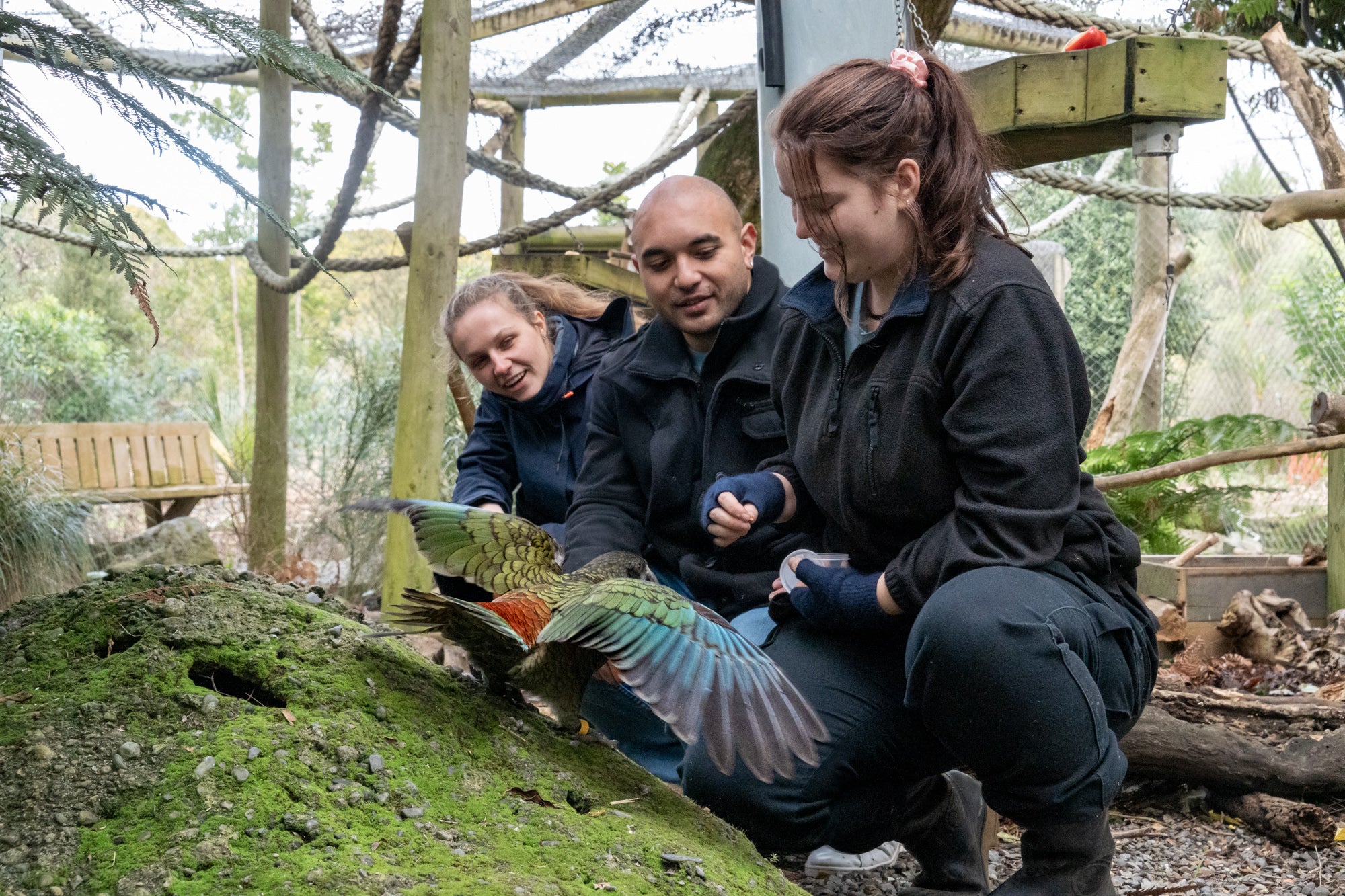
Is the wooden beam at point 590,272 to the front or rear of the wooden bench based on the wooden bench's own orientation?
to the front

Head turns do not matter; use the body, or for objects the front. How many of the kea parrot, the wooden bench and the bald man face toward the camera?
2

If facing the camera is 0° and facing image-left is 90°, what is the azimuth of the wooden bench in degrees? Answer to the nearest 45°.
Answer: approximately 0°

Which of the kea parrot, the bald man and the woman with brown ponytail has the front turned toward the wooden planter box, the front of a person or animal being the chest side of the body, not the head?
the kea parrot

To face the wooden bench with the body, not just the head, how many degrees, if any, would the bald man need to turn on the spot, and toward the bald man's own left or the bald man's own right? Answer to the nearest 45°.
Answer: approximately 135° to the bald man's own right

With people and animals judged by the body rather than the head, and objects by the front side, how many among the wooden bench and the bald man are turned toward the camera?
2

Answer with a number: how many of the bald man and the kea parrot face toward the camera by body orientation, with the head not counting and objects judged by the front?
1

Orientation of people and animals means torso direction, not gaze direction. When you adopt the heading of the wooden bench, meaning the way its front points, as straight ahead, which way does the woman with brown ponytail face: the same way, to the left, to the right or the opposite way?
to the right

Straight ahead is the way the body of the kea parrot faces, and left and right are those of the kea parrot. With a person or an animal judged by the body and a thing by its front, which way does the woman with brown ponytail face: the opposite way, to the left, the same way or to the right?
the opposite way

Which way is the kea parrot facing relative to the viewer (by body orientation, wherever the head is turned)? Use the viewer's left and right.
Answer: facing away from the viewer and to the right of the viewer

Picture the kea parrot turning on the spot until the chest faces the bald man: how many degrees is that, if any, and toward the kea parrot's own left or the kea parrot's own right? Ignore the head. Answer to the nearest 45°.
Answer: approximately 45° to the kea parrot's own left

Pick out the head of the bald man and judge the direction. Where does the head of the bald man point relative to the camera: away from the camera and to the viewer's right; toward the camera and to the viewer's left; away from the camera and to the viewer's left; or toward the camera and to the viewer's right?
toward the camera and to the viewer's left

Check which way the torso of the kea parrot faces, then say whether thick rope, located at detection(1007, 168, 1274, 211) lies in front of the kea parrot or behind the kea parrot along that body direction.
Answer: in front

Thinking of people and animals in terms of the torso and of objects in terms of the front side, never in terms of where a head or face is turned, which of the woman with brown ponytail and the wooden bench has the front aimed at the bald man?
the wooden bench
